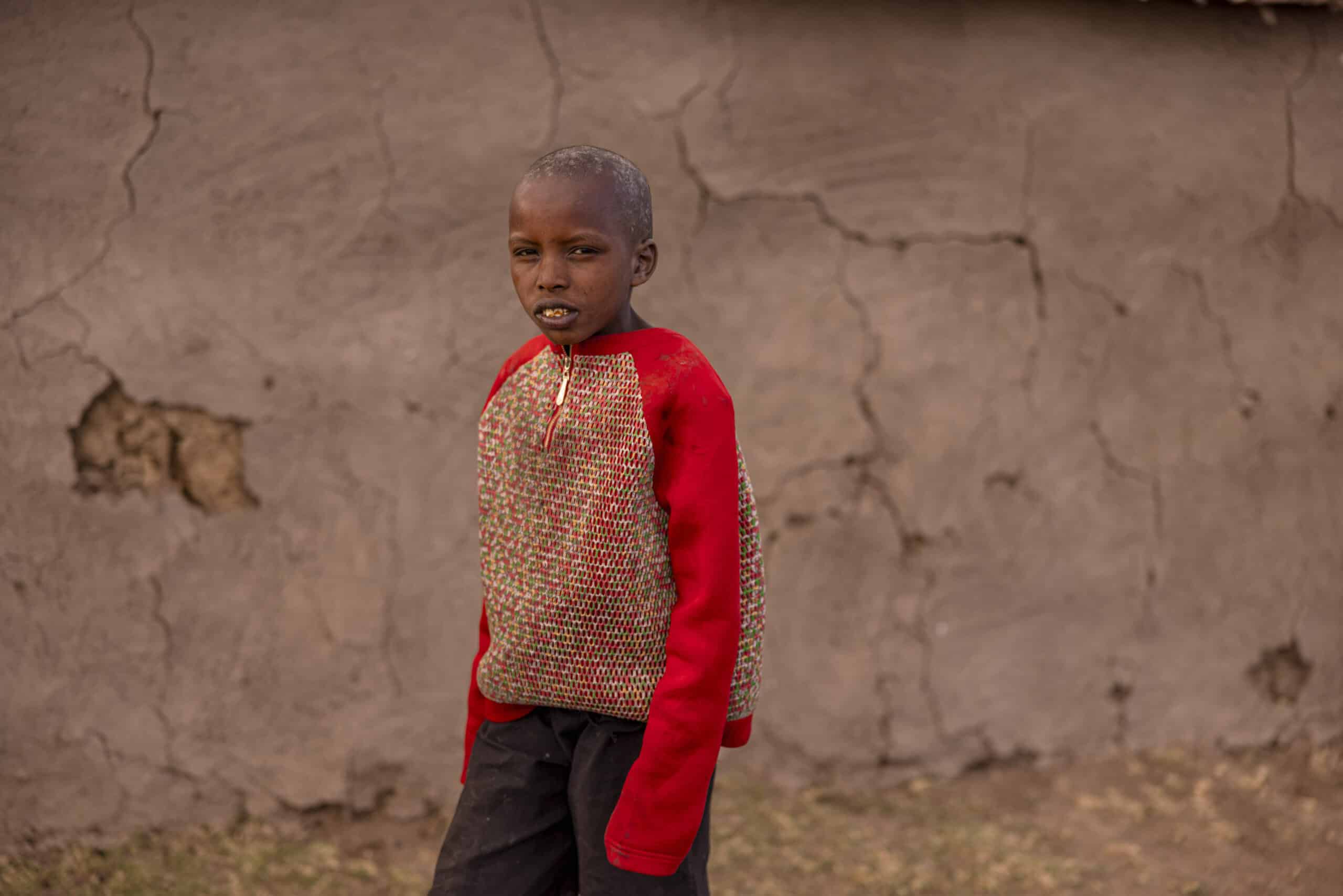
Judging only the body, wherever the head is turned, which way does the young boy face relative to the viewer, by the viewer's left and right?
facing the viewer and to the left of the viewer
